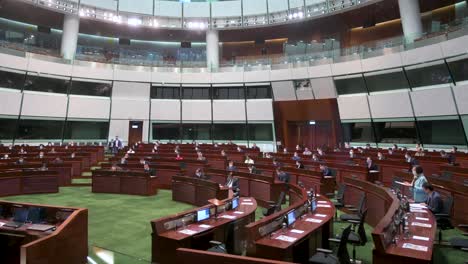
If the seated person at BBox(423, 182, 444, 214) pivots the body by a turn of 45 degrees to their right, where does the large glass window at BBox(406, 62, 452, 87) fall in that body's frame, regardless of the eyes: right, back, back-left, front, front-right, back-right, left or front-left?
front-right

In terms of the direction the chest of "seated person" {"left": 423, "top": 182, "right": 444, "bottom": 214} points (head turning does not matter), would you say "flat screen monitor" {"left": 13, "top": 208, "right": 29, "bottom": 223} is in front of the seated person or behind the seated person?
in front

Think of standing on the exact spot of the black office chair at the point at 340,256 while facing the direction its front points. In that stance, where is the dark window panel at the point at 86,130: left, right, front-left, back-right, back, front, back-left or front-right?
front-right

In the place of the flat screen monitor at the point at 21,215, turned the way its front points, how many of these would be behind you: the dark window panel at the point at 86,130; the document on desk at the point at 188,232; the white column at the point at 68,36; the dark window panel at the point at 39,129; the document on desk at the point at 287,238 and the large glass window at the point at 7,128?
4

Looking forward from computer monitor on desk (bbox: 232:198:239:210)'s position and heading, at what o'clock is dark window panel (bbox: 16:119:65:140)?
The dark window panel is roughly at 6 o'clock from the computer monitor on desk.

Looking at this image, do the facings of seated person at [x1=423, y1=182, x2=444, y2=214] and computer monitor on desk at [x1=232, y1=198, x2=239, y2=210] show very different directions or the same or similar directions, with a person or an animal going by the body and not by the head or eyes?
very different directions

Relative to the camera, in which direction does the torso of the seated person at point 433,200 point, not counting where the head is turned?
to the viewer's left

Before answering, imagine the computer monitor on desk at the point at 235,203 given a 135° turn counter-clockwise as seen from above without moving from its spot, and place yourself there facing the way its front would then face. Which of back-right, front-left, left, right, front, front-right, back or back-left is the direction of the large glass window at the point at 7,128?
front-left

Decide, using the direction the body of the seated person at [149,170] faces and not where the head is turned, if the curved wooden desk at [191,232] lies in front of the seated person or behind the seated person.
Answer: in front

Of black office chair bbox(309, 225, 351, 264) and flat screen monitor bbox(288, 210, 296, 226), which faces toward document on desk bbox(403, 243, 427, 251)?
the flat screen monitor

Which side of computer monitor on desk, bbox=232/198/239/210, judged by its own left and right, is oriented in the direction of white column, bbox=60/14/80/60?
back

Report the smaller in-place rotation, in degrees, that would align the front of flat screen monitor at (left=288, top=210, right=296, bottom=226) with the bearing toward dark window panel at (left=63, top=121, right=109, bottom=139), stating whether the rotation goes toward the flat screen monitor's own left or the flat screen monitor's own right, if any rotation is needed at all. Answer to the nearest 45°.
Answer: approximately 180°

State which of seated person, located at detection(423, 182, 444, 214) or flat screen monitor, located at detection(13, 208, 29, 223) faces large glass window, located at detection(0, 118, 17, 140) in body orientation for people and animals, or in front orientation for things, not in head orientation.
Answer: the seated person
